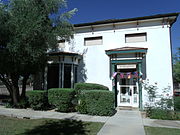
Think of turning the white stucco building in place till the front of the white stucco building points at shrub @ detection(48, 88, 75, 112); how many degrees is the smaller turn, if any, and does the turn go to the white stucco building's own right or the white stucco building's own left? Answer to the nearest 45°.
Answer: approximately 45° to the white stucco building's own right

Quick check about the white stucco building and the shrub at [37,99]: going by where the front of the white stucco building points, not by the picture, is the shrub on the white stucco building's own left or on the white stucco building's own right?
on the white stucco building's own right

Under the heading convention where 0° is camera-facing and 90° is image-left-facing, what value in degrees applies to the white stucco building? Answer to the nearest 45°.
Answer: approximately 0°

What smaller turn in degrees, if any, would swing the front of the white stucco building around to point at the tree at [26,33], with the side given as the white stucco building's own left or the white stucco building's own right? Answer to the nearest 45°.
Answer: approximately 45° to the white stucco building's own right
